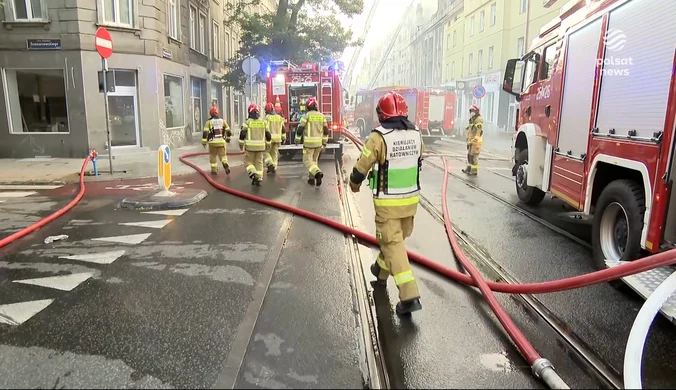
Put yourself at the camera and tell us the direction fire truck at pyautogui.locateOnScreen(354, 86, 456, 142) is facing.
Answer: facing away from the viewer and to the left of the viewer

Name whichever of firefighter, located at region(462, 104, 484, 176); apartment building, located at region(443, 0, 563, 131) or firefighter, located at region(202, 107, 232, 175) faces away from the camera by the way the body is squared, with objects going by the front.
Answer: firefighter, located at region(202, 107, 232, 175)

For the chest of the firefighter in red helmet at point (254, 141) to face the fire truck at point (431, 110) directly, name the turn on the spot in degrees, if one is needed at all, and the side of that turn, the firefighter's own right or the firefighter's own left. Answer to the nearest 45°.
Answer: approximately 45° to the firefighter's own right

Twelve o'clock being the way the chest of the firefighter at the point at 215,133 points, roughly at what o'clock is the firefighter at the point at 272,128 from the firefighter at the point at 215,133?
the firefighter at the point at 272,128 is roughly at 3 o'clock from the firefighter at the point at 215,133.

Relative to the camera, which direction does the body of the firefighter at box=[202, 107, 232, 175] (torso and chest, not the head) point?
away from the camera

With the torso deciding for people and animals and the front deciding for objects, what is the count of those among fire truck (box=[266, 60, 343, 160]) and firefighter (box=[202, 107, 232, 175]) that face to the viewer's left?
0

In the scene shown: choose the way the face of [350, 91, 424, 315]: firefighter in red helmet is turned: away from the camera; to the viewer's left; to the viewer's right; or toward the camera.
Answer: away from the camera

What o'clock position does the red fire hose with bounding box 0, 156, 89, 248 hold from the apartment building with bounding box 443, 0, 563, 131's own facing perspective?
The red fire hose is roughly at 11 o'clock from the apartment building.

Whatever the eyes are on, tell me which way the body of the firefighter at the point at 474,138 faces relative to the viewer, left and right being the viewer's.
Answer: facing to the left of the viewer
